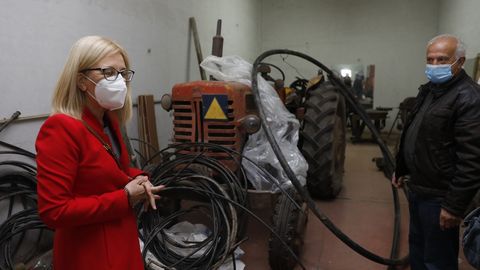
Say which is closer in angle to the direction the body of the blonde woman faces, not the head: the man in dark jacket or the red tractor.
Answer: the man in dark jacket

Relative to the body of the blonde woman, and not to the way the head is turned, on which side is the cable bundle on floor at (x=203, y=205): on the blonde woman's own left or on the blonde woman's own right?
on the blonde woman's own left

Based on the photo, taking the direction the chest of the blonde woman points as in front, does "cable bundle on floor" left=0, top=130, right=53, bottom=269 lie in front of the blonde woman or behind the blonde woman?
behind

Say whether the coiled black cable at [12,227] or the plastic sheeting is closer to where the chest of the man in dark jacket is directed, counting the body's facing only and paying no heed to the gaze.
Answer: the coiled black cable

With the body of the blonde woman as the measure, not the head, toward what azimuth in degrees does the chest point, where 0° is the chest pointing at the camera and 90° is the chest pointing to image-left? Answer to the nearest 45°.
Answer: approximately 315°

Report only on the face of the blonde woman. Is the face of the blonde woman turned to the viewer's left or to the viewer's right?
to the viewer's right

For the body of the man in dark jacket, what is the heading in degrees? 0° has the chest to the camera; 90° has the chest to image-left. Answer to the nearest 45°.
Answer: approximately 45°

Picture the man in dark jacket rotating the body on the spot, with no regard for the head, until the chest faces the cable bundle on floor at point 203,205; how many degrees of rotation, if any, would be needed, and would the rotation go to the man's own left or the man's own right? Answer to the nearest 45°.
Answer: approximately 45° to the man's own right
